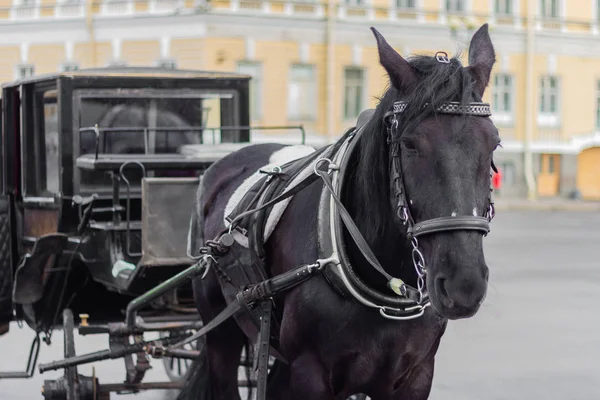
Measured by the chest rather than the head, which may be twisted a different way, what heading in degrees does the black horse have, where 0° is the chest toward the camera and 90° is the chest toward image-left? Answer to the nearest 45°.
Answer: approximately 315°

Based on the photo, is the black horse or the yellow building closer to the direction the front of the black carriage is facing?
the black horse

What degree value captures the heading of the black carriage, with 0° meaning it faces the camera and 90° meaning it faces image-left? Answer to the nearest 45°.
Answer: approximately 315°

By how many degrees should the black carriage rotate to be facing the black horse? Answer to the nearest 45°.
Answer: approximately 45° to its right

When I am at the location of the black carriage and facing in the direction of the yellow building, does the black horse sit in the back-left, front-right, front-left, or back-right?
back-right

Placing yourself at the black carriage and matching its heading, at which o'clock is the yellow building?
The yellow building is roughly at 8 o'clock from the black carriage.

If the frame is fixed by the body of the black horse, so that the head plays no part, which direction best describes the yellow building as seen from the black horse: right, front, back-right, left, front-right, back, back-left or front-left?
back-left

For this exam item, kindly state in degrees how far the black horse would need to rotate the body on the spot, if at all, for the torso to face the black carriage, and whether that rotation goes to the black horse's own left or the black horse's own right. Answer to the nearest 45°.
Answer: approximately 180°
